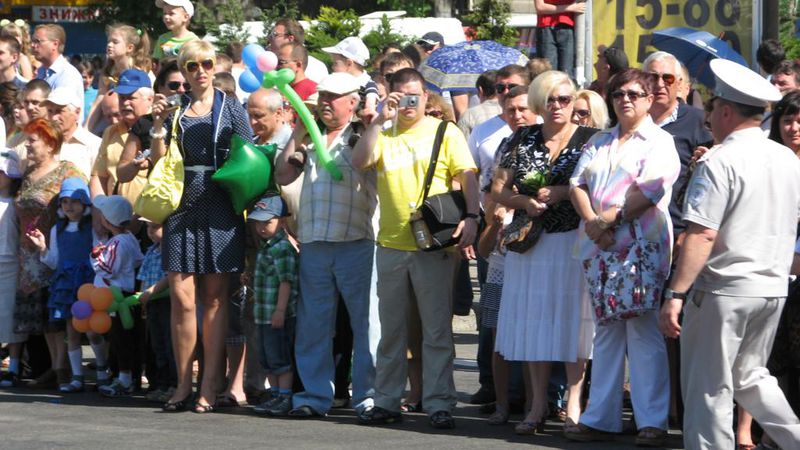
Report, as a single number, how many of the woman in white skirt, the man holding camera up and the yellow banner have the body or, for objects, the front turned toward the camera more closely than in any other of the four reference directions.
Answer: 3

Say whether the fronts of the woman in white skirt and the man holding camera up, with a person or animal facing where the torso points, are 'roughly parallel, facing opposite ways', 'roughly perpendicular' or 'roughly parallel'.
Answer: roughly parallel

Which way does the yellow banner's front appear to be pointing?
toward the camera

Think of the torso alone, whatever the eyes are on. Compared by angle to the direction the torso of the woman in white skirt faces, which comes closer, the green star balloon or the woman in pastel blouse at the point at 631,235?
the woman in pastel blouse

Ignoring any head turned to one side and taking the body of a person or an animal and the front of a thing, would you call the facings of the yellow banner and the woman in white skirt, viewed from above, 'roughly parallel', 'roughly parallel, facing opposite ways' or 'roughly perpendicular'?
roughly parallel

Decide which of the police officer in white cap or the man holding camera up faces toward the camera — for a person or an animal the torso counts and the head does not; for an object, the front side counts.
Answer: the man holding camera up

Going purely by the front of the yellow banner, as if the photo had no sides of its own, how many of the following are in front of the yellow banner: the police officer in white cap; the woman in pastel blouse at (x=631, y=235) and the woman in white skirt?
3

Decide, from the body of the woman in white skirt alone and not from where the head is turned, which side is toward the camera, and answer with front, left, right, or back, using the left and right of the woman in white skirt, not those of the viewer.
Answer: front

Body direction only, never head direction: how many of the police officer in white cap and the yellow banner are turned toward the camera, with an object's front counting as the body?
1

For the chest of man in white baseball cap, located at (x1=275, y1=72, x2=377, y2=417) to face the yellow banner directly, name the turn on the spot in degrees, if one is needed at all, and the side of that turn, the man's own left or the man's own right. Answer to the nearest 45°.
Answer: approximately 180°

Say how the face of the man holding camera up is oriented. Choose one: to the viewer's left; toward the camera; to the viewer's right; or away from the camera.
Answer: toward the camera

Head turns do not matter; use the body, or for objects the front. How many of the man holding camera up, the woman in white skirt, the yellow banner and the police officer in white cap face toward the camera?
3

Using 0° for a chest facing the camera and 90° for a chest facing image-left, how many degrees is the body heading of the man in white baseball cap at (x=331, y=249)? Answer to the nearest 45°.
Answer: approximately 45°

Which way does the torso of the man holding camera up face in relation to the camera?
toward the camera

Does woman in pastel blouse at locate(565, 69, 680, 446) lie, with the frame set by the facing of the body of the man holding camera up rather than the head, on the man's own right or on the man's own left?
on the man's own left

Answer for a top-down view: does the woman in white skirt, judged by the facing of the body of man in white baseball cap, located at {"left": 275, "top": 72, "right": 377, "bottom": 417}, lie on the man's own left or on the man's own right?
on the man's own left
